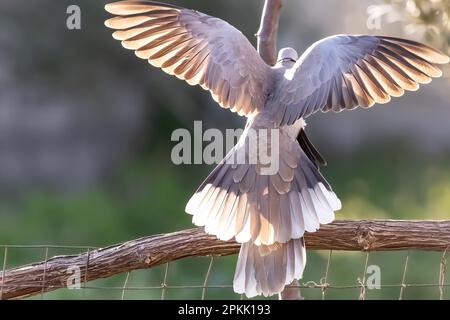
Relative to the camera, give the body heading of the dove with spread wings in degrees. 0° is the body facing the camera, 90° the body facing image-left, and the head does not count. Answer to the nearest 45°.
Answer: approximately 180°
